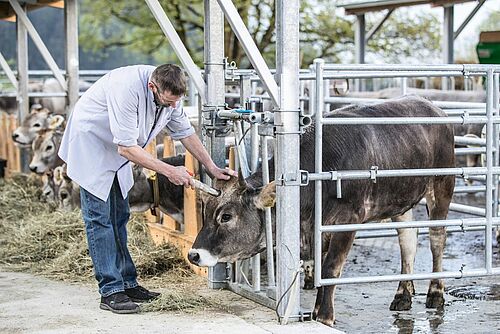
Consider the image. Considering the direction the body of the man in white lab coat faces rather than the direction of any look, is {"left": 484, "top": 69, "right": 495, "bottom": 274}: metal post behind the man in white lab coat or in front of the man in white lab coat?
in front

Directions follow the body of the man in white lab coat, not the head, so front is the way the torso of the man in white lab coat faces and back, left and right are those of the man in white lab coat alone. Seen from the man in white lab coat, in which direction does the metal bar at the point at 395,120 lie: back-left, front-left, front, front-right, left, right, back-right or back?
front

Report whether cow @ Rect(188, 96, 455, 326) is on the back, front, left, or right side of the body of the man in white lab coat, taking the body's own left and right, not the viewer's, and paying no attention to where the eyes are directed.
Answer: front

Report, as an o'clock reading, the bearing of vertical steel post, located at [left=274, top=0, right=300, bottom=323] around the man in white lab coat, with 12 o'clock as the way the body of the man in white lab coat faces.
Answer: The vertical steel post is roughly at 1 o'clock from the man in white lab coat.

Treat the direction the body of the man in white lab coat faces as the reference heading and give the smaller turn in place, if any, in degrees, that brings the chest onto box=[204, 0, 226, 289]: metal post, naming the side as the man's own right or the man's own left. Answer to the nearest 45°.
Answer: approximately 45° to the man's own left

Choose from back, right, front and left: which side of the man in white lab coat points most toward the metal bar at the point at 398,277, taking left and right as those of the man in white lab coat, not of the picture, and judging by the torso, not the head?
front

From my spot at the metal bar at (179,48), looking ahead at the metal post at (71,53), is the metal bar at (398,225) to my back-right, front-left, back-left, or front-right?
back-right

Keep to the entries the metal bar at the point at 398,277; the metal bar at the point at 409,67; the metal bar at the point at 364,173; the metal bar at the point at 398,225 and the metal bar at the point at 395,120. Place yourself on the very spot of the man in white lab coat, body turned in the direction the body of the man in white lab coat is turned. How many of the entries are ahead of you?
5

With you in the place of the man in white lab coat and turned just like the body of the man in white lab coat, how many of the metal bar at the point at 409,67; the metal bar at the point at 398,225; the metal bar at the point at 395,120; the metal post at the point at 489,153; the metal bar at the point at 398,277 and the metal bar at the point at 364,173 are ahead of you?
6

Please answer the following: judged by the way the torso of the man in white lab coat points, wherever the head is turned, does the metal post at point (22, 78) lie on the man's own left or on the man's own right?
on the man's own left

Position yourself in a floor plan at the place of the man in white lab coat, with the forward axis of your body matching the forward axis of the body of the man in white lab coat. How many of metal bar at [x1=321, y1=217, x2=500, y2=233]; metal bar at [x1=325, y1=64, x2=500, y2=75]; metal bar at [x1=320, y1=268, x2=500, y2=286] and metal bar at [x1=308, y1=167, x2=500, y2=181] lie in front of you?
4

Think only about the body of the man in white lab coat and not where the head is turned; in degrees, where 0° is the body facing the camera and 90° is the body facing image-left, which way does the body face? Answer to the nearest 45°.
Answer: approximately 270°

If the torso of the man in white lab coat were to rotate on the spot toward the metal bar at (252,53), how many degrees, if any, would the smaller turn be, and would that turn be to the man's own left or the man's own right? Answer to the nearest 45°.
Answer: approximately 45° to the man's own right

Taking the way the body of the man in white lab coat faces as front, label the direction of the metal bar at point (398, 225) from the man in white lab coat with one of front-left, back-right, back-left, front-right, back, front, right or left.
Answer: front
